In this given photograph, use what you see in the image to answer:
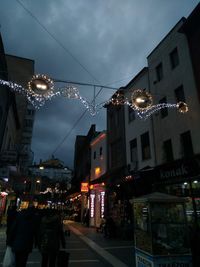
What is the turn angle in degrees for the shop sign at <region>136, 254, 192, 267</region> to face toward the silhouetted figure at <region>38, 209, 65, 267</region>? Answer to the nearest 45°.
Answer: approximately 90° to its right

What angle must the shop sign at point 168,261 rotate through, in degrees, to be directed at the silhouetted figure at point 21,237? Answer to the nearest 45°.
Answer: approximately 45° to its right

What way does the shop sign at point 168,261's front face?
toward the camera
